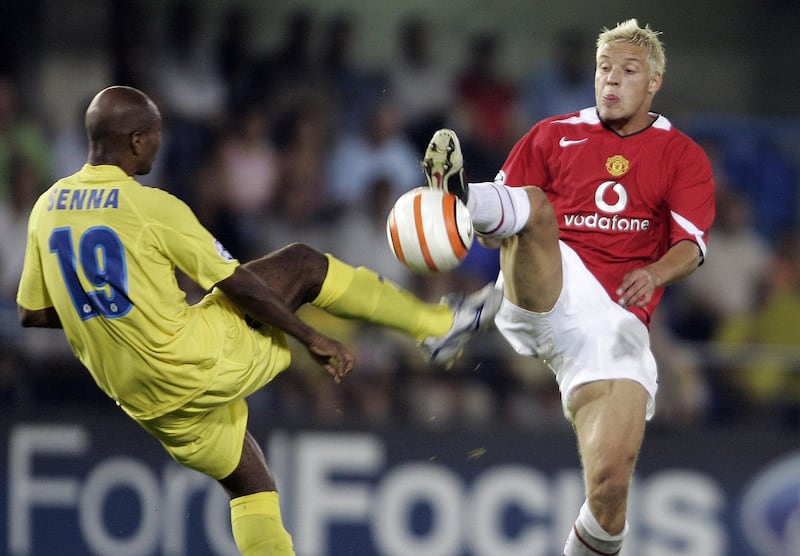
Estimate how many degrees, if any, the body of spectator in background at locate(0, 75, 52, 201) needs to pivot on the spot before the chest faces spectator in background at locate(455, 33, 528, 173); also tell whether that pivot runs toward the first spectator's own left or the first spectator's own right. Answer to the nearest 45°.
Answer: approximately 90° to the first spectator's own left

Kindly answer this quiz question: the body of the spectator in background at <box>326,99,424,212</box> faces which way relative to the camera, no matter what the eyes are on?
toward the camera

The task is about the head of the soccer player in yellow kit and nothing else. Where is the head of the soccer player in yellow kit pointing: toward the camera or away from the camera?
away from the camera

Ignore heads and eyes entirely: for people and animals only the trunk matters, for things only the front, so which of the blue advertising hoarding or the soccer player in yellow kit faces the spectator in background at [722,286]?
the soccer player in yellow kit

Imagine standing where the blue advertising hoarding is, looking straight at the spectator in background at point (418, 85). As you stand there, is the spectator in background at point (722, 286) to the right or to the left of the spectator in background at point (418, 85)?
right

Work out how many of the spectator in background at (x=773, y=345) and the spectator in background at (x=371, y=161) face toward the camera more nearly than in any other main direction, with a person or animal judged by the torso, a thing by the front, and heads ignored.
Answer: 2

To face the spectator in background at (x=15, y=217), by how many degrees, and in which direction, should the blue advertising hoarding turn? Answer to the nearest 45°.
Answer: approximately 135° to its right

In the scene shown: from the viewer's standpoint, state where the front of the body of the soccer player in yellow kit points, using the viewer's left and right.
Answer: facing away from the viewer and to the right of the viewer

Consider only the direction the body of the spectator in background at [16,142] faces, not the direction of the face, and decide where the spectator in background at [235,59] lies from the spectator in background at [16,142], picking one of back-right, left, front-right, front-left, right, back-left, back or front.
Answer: left

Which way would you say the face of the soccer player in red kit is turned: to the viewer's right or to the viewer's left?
to the viewer's left

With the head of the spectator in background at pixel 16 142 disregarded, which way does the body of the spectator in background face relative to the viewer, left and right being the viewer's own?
facing the viewer

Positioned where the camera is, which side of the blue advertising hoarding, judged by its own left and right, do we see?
front
